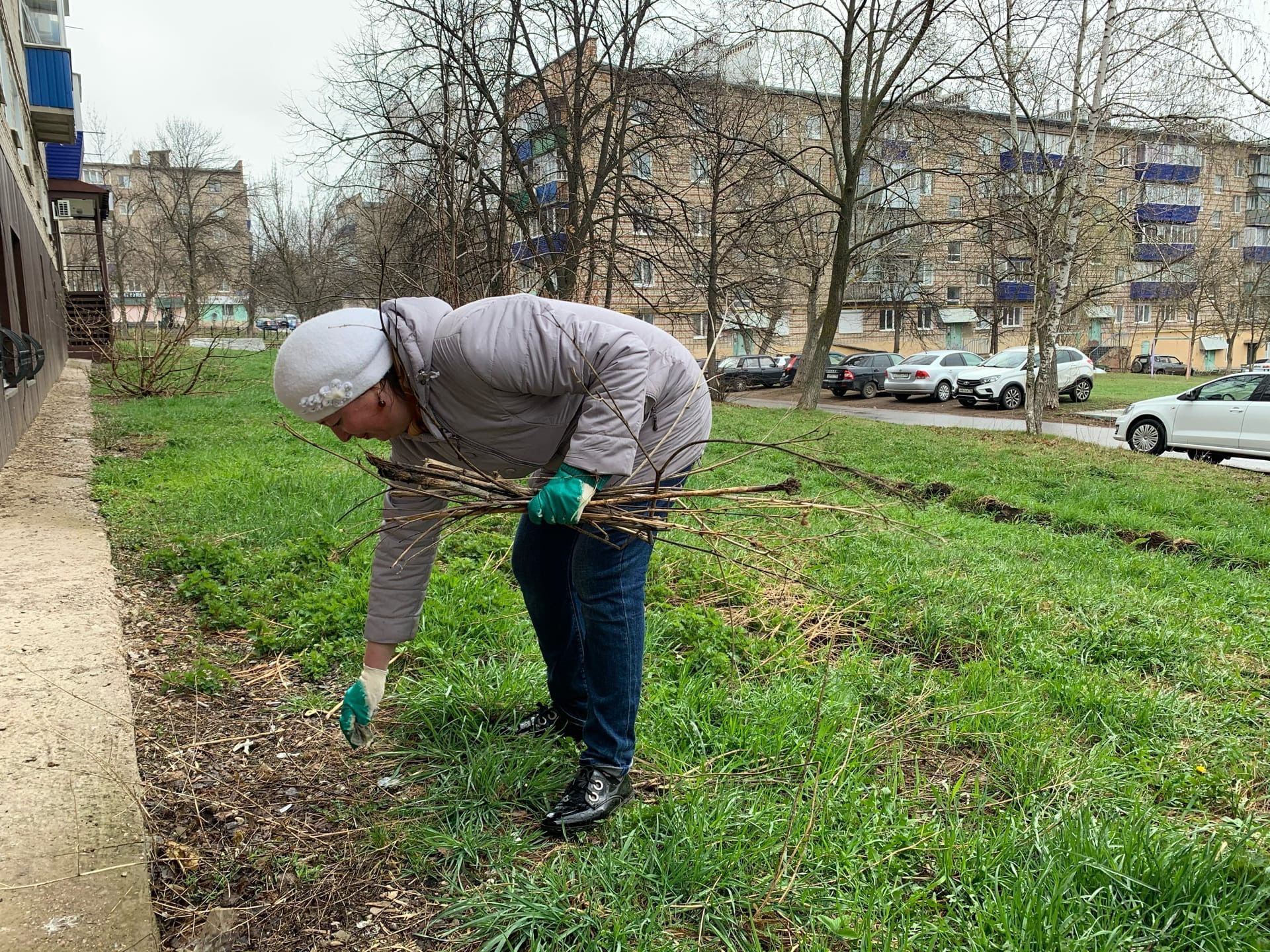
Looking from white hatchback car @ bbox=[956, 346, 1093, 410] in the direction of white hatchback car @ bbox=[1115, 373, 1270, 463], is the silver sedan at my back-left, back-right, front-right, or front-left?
back-right

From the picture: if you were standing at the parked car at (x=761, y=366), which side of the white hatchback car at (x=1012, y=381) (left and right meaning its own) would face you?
right

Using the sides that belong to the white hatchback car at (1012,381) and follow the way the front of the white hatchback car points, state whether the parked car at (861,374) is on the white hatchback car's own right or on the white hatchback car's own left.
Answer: on the white hatchback car's own right

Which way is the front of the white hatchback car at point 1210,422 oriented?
to the viewer's left

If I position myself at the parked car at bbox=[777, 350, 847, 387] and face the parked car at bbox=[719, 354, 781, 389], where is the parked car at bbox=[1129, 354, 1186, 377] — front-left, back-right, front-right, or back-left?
back-right

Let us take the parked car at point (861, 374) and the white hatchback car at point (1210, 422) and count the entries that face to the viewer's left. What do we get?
1

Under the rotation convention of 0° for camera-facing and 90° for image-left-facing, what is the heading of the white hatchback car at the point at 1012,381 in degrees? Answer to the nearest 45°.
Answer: approximately 45°
